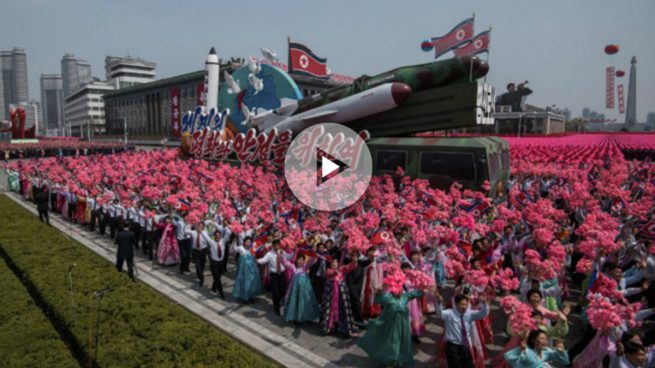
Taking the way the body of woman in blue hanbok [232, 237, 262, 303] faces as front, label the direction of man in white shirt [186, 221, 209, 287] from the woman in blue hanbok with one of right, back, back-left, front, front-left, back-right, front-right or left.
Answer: back-right

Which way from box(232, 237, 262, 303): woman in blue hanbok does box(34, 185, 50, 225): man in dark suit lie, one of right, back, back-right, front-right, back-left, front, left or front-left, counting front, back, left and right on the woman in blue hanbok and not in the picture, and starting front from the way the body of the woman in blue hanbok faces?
back-right

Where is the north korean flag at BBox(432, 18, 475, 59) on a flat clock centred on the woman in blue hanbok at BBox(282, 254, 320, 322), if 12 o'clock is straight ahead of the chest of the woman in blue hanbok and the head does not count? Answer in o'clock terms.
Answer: The north korean flag is roughly at 7 o'clock from the woman in blue hanbok.

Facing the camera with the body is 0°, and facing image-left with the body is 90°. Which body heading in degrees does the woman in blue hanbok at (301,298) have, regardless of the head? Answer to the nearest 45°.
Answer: approximately 0°

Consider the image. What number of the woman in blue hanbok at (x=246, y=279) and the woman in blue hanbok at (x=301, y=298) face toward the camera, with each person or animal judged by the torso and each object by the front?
2
